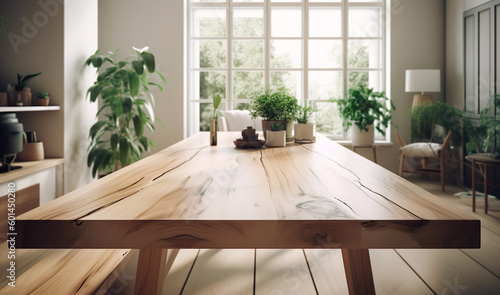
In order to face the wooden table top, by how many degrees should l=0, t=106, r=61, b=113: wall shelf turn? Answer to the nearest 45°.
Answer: approximately 45° to its right

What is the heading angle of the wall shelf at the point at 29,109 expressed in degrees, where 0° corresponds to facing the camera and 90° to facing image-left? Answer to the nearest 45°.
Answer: approximately 315°

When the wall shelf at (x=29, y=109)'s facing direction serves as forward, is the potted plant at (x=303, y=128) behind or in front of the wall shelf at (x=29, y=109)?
in front

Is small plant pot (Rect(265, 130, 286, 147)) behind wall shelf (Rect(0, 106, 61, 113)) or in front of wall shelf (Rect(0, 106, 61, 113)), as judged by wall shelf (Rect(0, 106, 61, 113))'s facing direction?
in front
